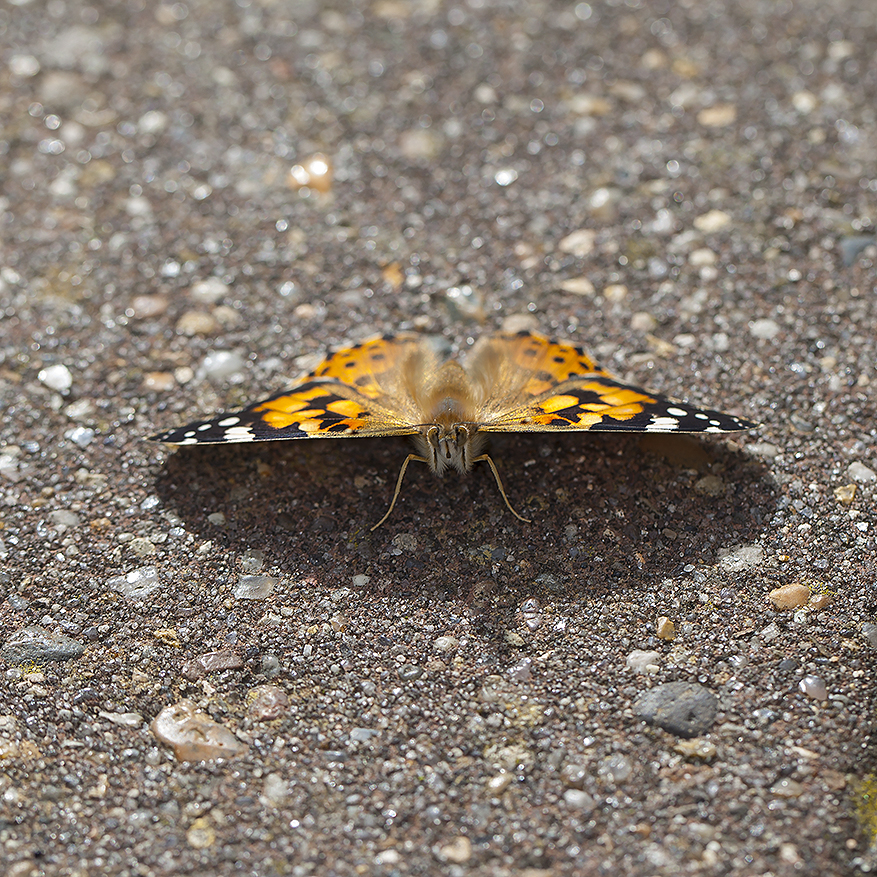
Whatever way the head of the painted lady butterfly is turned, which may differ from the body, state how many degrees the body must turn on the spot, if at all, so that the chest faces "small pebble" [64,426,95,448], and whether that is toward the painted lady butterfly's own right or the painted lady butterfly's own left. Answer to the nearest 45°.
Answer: approximately 90° to the painted lady butterfly's own right

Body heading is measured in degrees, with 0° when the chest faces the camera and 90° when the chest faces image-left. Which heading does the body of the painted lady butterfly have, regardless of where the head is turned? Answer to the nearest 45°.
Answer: approximately 0°

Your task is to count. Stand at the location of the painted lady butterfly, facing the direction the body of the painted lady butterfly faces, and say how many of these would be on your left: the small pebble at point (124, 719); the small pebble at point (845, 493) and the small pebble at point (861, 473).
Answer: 2

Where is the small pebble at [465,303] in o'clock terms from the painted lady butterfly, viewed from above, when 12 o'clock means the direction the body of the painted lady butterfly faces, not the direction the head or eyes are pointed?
The small pebble is roughly at 6 o'clock from the painted lady butterfly.

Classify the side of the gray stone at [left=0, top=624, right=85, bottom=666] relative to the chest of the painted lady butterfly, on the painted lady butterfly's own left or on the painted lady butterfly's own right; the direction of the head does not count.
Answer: on the painted lady butterfly's own right

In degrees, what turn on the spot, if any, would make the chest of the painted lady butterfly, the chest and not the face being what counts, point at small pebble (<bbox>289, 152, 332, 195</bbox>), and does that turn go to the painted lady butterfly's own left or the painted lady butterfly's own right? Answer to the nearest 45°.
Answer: approximately 180°

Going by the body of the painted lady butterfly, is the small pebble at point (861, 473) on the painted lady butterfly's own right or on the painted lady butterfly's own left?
on the painted lady butterfly's own left
